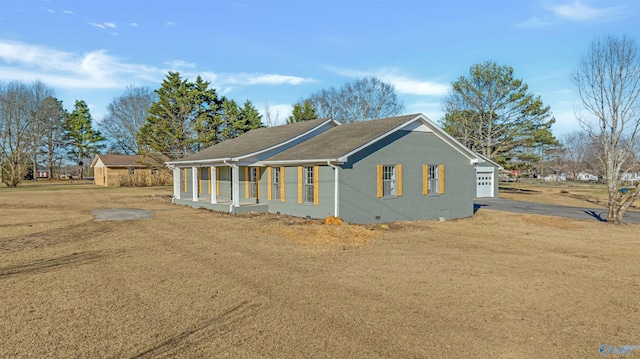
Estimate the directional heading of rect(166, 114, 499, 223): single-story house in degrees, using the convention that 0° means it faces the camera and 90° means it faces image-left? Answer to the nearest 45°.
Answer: approximately 45°

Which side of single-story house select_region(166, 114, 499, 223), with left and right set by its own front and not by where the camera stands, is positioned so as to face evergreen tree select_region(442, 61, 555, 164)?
back

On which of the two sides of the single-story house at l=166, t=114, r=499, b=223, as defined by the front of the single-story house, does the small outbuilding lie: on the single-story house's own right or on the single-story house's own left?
on the single-story house's own right

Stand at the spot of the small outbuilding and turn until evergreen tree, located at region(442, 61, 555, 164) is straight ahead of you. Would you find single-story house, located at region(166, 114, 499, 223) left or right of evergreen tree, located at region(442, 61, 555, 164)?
right

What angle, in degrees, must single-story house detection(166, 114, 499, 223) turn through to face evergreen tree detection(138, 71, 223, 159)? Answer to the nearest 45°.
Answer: approximately 90° to its right

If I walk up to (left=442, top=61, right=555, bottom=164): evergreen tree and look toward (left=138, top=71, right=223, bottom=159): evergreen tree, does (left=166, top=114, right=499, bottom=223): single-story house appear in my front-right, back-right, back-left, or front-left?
front-left
